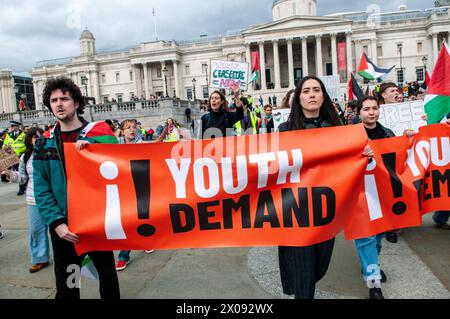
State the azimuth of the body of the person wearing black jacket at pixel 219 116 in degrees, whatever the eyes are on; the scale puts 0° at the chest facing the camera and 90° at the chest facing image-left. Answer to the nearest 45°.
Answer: approximately 45°

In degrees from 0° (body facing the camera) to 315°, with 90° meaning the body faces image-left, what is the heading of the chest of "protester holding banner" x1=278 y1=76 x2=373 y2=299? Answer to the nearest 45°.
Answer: approximately 0°

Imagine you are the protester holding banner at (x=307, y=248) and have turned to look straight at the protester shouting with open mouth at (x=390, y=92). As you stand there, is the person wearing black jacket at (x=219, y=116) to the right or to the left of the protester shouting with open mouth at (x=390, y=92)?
left

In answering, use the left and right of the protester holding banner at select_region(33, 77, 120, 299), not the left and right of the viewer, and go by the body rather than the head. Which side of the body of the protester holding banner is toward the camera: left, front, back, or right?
front

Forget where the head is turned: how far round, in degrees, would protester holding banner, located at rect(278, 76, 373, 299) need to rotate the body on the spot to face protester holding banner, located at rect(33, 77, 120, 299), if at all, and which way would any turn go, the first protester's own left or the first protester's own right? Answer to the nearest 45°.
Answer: approximately 90° to the first protester's own right

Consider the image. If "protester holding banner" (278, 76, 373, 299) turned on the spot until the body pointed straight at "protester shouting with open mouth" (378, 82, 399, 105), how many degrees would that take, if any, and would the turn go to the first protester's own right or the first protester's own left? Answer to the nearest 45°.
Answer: approximately 180°

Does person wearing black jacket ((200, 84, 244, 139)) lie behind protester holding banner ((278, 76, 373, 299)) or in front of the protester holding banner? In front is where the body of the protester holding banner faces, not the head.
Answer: behind

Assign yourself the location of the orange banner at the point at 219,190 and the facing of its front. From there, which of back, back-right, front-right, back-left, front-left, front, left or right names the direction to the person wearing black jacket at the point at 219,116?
back

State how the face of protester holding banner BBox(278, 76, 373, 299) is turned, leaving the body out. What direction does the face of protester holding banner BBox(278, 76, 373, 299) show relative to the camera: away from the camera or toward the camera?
toward the camera

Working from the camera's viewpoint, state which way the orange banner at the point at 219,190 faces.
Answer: facing the viewer

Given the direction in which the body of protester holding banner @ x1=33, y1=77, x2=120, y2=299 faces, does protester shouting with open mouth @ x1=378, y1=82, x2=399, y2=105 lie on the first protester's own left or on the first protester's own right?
on the first protester's own left

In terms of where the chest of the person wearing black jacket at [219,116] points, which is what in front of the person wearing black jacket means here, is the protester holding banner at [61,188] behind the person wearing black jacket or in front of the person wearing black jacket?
in front
